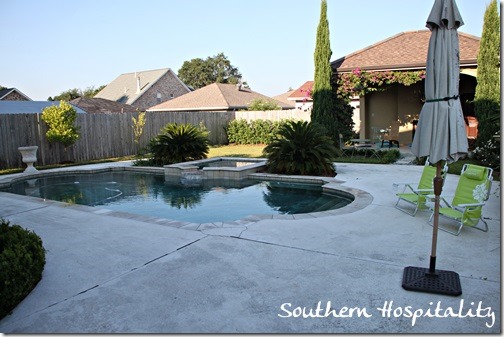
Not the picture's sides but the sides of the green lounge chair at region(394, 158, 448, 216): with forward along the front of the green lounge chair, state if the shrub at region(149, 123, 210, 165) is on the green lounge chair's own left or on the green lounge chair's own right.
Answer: on the green lounge chair's own right

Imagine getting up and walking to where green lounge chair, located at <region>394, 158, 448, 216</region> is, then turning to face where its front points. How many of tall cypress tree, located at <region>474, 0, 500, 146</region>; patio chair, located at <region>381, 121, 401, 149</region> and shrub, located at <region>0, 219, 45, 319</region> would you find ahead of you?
1

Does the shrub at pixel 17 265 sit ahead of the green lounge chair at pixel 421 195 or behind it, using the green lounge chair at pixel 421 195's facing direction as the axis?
ahead

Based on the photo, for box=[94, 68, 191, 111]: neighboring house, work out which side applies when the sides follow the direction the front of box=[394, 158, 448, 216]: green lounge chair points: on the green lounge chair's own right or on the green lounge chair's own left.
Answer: on the green lounge chair's own right

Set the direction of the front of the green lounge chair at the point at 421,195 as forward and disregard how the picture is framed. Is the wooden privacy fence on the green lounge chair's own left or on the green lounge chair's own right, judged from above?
on the green lounge chair's own right

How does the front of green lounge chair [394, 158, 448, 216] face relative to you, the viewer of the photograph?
facing the viewer and to the left of the viewer

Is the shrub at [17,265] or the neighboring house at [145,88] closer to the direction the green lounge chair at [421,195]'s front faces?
the shrub

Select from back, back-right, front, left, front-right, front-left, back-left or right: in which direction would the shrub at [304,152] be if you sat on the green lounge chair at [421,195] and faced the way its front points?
right

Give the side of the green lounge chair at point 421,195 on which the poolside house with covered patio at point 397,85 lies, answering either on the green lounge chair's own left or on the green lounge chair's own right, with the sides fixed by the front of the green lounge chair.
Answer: on the green lounge chair's own right

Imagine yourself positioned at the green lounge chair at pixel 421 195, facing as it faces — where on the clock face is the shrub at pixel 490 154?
The shrub is roughly at 5 o'clock from the green lounge chair.

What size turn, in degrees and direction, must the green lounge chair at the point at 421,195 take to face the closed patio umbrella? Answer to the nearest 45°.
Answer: approximately 45° to its left

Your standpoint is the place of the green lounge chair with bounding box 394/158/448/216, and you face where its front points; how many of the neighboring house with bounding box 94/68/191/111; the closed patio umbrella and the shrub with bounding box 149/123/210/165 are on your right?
2

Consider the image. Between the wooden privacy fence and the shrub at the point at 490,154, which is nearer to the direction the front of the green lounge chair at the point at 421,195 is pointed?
the wooden privacy fence
